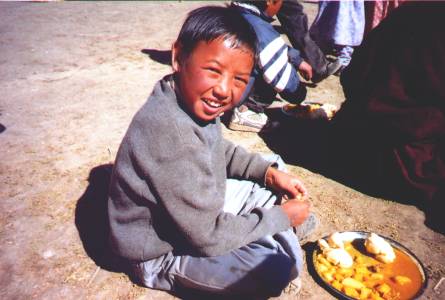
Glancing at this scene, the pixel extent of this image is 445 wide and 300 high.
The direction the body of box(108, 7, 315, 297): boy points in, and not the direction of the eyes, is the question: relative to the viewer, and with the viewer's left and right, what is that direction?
facing to the right of the viewer

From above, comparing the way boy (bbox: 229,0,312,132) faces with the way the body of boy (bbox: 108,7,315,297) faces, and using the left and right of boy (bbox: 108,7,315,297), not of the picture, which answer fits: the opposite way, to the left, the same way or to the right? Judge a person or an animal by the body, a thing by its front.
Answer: the same way

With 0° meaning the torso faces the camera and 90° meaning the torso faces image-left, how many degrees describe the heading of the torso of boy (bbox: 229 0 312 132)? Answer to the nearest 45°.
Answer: approximately 270°

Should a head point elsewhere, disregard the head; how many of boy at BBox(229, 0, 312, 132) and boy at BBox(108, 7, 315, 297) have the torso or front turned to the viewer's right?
2

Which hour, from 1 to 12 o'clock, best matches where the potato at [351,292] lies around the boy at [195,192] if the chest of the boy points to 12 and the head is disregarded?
The potato is roughly at 12 o'clock from the boy.

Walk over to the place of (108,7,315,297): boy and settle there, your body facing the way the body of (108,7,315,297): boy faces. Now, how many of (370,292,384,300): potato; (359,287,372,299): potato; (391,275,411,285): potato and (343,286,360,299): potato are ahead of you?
4

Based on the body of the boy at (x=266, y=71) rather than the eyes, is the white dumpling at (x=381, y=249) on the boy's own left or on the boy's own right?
on the boy's own right

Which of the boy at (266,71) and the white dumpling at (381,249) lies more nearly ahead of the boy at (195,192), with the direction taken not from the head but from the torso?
the white dumpling

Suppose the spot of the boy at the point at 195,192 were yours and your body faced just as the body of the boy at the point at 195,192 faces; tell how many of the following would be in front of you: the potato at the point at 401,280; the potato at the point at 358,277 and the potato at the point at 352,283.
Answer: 3

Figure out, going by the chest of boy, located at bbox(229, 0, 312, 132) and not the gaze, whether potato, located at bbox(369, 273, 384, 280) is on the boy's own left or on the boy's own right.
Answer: on the boy's own right

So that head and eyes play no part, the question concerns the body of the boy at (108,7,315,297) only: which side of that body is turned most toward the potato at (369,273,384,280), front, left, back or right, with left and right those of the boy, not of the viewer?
front

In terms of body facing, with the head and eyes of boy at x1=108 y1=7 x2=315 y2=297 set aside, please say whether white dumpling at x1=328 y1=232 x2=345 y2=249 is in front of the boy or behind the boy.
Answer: in front

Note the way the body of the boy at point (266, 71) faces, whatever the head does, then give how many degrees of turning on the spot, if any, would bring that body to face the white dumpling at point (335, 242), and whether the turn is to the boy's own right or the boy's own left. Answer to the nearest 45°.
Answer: approximately 90° to the boy's own right

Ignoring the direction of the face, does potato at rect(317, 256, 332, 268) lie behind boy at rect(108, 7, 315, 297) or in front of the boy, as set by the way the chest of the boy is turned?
in front
